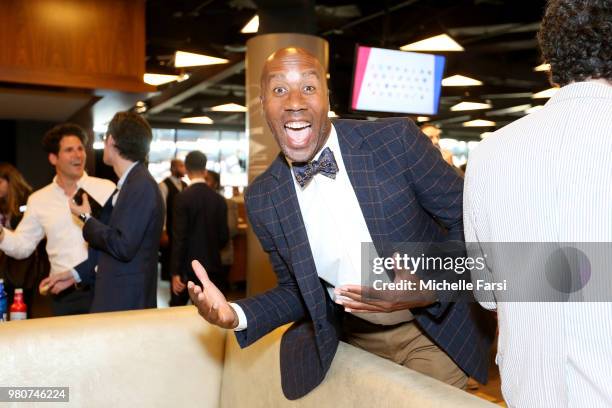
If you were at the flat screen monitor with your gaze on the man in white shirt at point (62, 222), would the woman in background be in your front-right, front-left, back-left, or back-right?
front-right

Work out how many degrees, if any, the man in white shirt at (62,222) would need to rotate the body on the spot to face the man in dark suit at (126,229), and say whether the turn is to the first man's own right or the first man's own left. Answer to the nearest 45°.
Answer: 0° — they already face them

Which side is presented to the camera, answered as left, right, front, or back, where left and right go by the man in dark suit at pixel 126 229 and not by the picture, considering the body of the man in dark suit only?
left

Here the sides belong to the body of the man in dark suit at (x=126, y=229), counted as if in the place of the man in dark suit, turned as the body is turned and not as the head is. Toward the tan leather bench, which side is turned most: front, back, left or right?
left

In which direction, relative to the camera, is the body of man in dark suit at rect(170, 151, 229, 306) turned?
away from the camera

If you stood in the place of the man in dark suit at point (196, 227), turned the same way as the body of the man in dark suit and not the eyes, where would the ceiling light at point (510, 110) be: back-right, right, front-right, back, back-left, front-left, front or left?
front-right

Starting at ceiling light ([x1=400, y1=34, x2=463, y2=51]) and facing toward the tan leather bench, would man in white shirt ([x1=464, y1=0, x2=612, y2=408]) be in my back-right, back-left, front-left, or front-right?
front-left

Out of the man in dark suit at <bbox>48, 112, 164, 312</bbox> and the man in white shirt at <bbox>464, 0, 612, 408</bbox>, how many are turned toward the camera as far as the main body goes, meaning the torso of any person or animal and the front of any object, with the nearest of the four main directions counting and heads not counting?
0

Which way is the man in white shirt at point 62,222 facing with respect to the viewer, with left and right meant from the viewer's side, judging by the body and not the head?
facing the viewer and to the right of the viewer

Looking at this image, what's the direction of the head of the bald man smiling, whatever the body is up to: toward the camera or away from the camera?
toward the camera

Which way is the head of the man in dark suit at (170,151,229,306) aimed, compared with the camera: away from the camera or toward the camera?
away from the camera

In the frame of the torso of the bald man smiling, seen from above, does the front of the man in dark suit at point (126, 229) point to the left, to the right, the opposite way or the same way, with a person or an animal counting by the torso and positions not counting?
to the right

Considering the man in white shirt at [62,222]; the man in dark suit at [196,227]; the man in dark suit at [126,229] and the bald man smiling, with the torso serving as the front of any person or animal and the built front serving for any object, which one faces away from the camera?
the man in dark suit at [196,227]

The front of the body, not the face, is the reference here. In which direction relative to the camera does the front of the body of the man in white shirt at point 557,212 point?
away from the camera

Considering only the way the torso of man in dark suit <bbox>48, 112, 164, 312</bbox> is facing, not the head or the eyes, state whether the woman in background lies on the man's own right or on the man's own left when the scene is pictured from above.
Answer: on the man's own right

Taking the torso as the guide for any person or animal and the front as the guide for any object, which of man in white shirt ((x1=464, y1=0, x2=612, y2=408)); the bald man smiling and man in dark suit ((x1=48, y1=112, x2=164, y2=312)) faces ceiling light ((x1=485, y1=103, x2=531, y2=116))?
the man in white shirt

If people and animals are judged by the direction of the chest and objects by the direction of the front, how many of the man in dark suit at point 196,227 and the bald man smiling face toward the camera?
1
